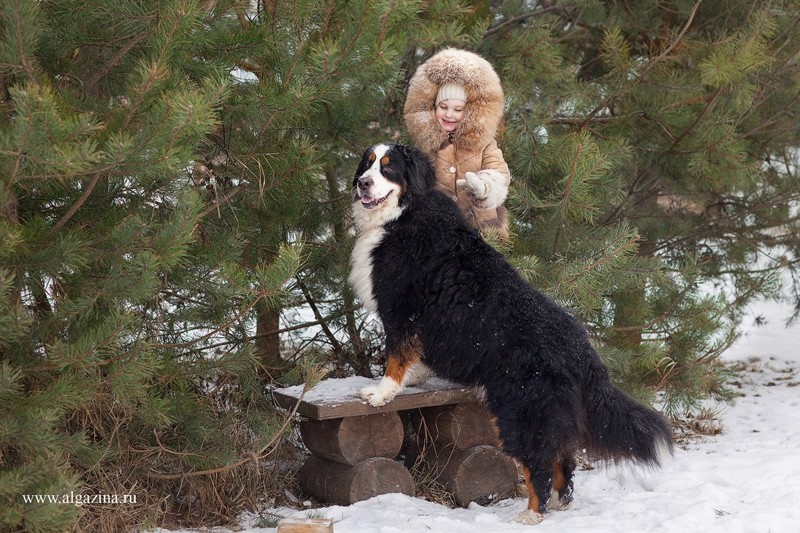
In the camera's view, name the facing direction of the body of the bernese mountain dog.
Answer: to the viewer's left

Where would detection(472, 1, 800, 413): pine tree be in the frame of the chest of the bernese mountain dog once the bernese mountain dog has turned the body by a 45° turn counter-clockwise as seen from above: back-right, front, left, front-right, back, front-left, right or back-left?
back
